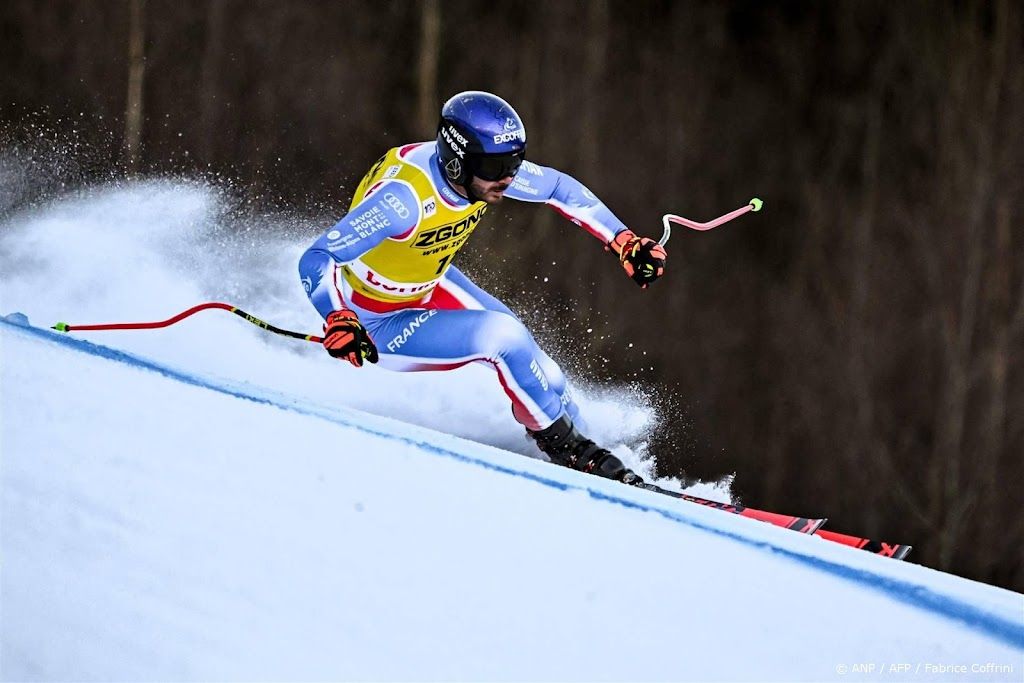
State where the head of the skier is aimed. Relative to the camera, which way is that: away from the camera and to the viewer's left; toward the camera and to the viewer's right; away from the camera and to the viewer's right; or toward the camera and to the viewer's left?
toward the camera and to the viewer's right

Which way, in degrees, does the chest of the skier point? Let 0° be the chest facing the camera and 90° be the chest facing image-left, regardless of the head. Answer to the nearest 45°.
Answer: approximately 315°
